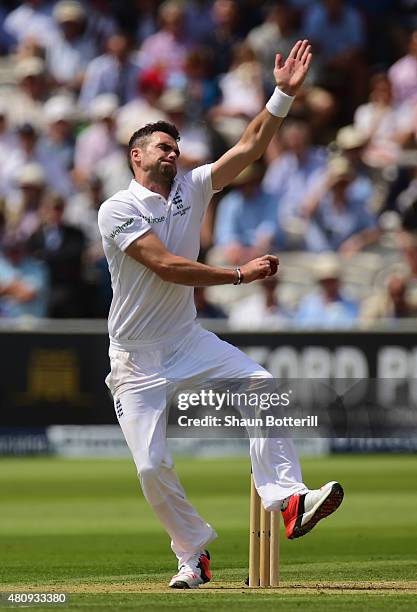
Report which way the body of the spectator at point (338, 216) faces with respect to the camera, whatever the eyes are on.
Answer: toward the camera

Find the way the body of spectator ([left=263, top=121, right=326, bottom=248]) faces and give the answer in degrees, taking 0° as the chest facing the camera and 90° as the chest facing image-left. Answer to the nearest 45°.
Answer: approximately 0°

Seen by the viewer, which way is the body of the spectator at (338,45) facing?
toward the camera

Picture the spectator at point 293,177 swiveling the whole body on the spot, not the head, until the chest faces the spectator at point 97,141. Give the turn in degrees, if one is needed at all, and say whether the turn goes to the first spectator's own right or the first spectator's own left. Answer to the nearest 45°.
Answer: approximately 90° to the first spectator's own right

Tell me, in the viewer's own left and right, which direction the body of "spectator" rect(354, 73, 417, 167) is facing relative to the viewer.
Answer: facing the viewer

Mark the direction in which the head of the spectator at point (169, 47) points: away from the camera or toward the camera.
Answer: toward the camera

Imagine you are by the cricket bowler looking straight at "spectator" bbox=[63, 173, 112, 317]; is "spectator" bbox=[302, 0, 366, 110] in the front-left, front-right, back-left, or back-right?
front-right

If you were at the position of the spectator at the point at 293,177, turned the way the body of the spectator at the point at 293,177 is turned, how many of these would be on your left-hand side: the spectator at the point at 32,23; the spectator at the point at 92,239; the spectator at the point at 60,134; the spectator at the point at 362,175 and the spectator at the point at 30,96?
1
